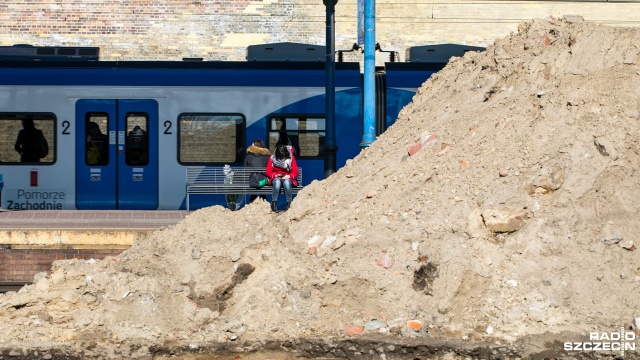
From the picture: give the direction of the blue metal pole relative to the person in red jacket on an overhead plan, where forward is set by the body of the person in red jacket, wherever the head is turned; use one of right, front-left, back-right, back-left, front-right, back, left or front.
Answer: front-left

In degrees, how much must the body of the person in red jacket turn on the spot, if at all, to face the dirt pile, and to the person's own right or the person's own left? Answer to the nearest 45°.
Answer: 0° — they already face it

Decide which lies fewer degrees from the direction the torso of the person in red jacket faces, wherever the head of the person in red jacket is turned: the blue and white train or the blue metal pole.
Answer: the blue metal pole

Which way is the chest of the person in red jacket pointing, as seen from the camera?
toward the camera

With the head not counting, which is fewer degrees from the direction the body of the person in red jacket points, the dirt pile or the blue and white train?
the dirt pile
